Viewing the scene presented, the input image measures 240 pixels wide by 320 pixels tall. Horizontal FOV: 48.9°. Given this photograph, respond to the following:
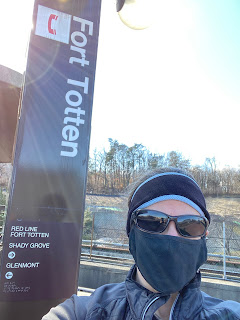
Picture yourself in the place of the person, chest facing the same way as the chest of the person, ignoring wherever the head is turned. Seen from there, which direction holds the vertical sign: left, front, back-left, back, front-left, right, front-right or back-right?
back-right

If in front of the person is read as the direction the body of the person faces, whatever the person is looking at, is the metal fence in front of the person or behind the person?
behind

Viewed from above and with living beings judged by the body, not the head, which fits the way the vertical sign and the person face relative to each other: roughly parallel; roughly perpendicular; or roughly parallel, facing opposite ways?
roughly parallel

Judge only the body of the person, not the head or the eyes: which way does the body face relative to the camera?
toward the camera

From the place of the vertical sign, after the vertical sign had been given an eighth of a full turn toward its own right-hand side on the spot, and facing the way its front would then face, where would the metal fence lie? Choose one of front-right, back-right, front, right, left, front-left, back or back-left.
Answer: back

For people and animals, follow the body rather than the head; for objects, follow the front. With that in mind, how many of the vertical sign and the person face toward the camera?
2

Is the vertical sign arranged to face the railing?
no

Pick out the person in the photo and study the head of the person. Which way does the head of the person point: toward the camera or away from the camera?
toward the camera

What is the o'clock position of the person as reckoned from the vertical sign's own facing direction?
The person is roughly at 11 o'clock from the vertical sign.

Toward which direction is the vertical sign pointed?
toward the camera
